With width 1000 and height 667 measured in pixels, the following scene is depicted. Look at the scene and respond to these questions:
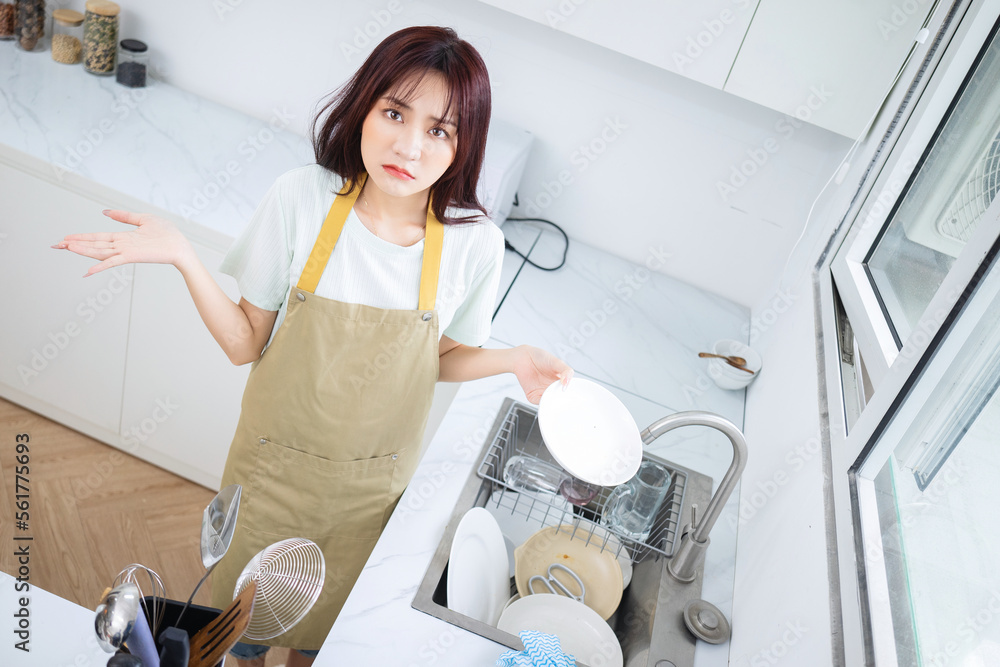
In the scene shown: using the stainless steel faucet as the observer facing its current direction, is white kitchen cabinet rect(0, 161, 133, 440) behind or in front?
in front

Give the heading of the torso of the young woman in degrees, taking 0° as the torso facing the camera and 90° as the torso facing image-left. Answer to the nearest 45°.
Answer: approximately 0°

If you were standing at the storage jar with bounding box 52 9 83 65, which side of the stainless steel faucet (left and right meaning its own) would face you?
front

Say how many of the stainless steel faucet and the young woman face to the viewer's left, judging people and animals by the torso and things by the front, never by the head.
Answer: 1

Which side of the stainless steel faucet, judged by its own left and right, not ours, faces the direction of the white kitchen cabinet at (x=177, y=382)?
front

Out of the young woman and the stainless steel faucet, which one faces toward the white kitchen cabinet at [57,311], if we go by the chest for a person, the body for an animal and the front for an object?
the stainless steel faucet

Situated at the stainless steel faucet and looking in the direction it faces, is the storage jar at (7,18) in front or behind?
in front

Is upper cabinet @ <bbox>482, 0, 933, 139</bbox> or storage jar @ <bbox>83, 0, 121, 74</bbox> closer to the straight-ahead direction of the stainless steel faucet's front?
the storage jar

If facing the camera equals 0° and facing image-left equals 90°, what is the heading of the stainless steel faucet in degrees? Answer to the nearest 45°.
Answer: approximately 90°

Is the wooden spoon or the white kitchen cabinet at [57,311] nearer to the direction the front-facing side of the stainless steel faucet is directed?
the white kitchen cabinet

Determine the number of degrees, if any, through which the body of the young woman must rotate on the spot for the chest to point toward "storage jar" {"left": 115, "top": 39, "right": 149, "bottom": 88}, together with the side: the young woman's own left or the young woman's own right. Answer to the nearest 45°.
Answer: approximately 135° to the young woman's own right

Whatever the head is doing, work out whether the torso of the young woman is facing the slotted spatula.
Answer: yes
